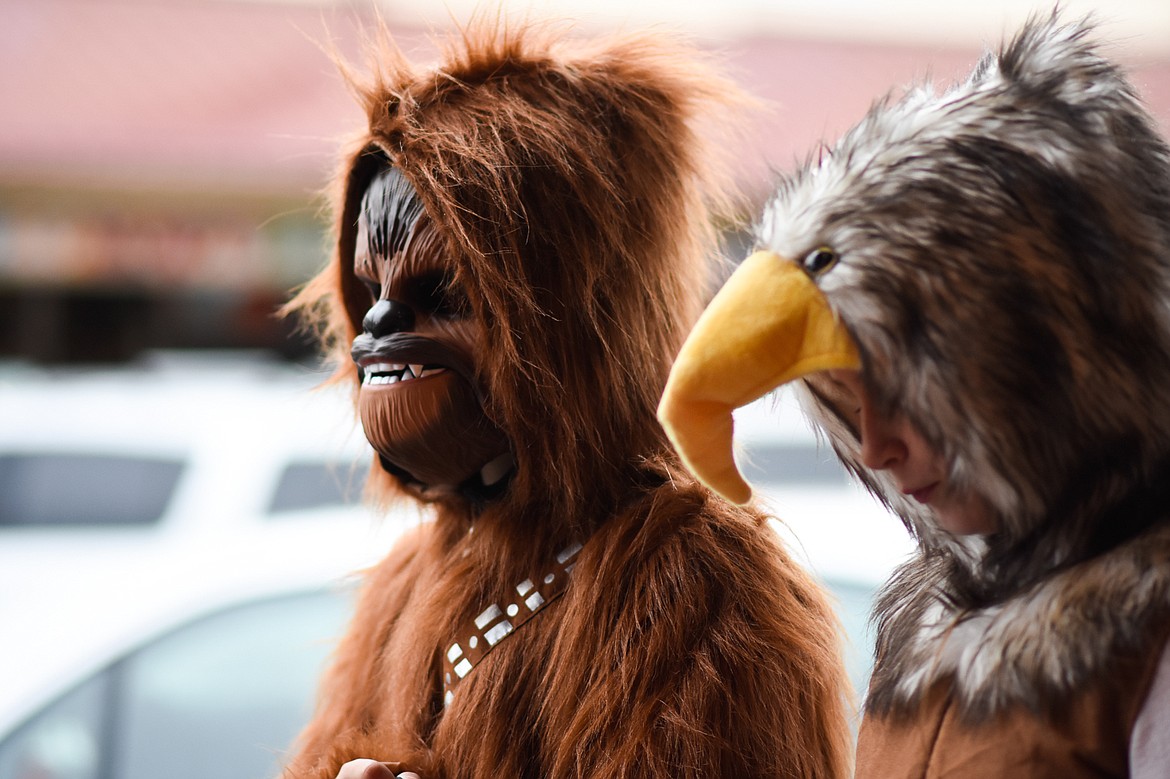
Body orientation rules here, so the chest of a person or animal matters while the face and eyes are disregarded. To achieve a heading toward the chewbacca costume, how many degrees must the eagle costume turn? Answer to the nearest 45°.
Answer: approximately 45° to its right

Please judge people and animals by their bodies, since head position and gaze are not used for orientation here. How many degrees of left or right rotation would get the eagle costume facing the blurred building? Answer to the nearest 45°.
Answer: approximately 45° to its right

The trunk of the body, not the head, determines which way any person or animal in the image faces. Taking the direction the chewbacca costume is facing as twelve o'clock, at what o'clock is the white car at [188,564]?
The white car is roughly at 3 o'clock from the chewbacca costume.

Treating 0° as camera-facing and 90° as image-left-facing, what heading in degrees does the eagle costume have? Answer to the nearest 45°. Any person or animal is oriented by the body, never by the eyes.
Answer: approximately 90°
